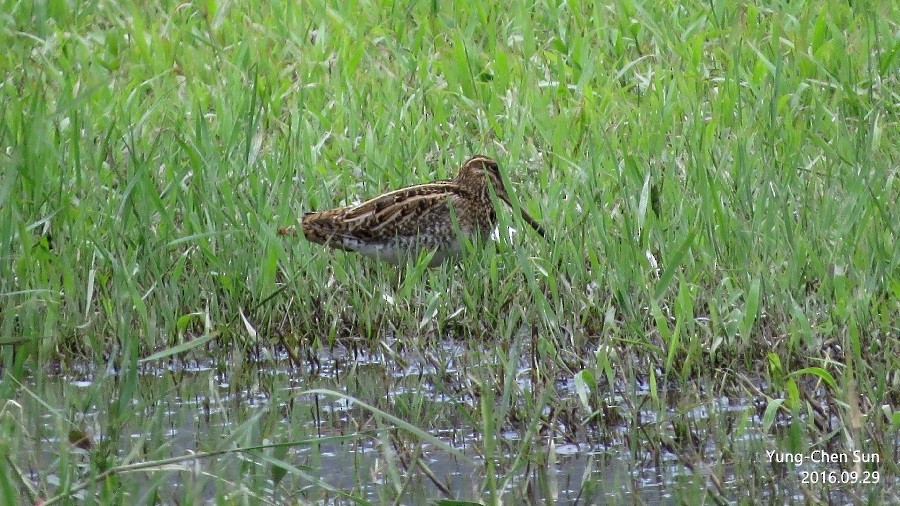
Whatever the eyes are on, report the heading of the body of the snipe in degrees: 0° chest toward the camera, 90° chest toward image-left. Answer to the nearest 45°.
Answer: approximately 270°
